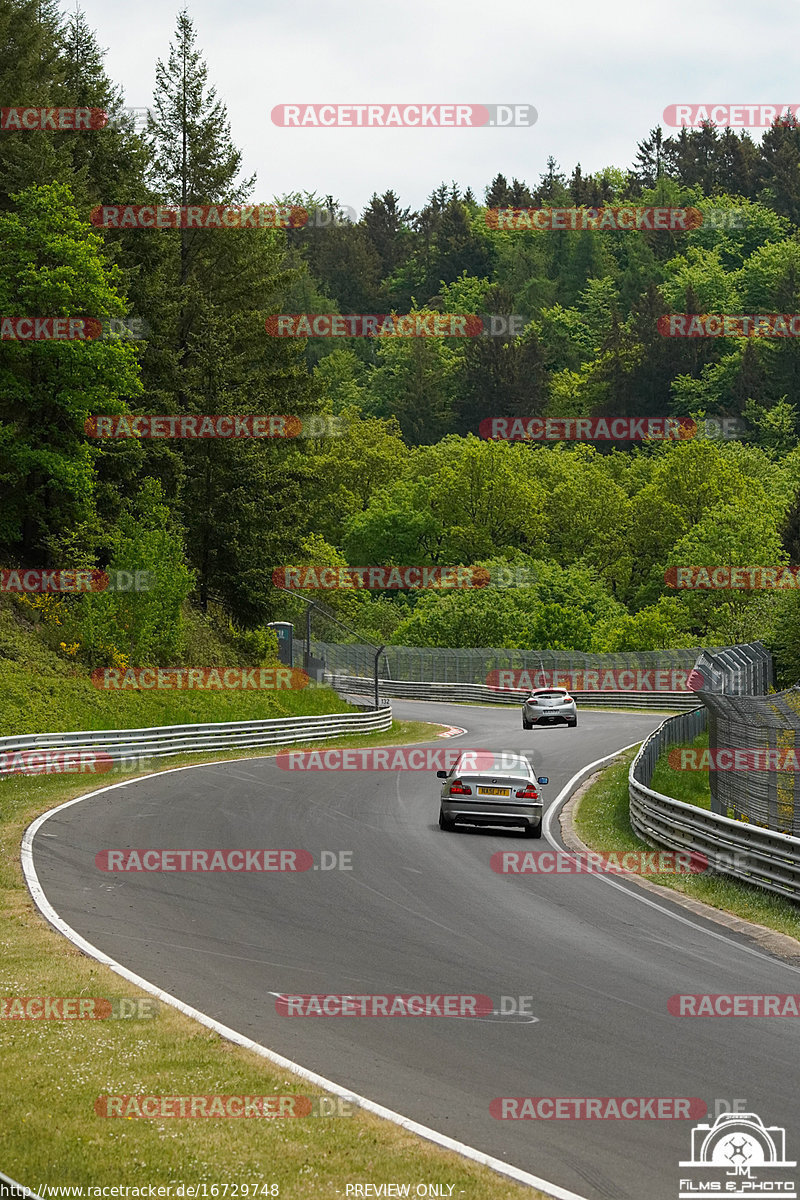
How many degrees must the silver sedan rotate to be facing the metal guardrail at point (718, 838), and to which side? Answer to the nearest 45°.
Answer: approximately 135° to its right

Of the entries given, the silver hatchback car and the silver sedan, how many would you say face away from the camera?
2

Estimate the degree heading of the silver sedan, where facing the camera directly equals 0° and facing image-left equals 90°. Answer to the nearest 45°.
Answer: approximately 180°

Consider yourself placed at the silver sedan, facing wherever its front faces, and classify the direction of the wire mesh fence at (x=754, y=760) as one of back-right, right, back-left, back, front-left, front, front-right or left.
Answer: back-right

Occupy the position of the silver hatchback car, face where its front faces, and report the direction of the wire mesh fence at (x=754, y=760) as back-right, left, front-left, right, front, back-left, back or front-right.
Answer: back

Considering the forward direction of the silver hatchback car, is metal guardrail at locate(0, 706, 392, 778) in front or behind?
behind

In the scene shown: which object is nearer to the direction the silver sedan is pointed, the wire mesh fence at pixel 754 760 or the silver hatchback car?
the silver hatchback car

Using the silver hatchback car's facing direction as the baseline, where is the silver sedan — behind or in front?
behind

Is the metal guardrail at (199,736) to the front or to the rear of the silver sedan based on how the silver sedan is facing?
to the front

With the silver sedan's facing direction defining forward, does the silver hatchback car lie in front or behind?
in front

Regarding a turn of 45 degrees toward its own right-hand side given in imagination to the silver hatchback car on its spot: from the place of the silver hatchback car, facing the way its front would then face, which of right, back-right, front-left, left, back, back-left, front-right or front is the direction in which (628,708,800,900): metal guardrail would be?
back-right

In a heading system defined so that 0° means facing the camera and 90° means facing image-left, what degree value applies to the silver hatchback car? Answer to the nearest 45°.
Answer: approximately 180°
